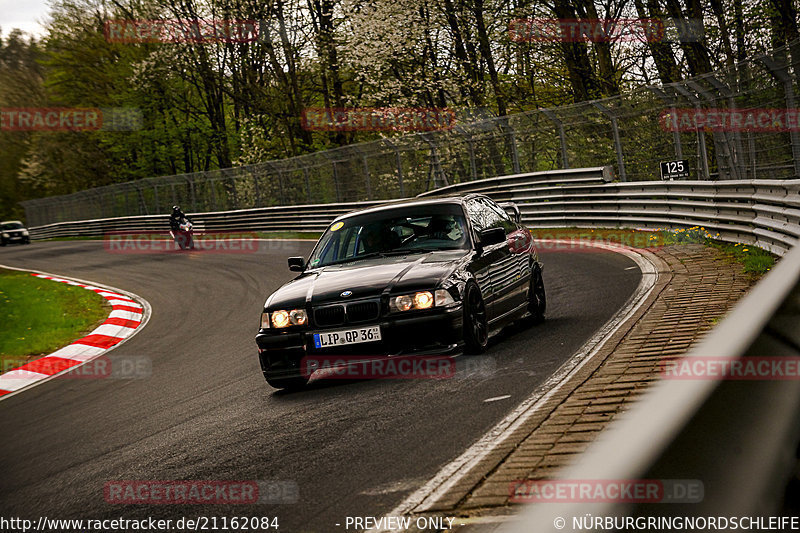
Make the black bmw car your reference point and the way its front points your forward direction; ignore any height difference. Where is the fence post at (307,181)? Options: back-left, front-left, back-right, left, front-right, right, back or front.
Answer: back-right

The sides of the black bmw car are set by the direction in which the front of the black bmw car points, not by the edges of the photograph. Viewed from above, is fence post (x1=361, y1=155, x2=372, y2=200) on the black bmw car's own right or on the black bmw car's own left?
on the black bmw car's own right

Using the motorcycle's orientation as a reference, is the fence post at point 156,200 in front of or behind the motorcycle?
behind

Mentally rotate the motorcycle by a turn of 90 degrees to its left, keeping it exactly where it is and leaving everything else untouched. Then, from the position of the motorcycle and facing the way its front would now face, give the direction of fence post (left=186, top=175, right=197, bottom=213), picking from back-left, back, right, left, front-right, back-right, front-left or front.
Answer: front-left

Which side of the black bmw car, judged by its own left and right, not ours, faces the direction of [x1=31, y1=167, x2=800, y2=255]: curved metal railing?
back

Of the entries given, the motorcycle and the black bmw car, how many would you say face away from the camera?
0

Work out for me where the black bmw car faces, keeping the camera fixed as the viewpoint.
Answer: facing the viewer and to the left of the viewer

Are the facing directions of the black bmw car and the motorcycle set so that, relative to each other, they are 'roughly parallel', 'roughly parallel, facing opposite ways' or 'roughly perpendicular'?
roughly perpendicular

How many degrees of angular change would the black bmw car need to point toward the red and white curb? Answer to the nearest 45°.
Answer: approximately 90° to its right

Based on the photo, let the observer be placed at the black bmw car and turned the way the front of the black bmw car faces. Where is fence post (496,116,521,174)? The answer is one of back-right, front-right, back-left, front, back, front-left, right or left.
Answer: back-right

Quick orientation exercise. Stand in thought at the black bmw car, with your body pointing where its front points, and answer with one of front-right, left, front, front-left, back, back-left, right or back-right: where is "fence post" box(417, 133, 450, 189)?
back-right

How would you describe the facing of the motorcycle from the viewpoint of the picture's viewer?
facing the viewer and to the right of the viewer
